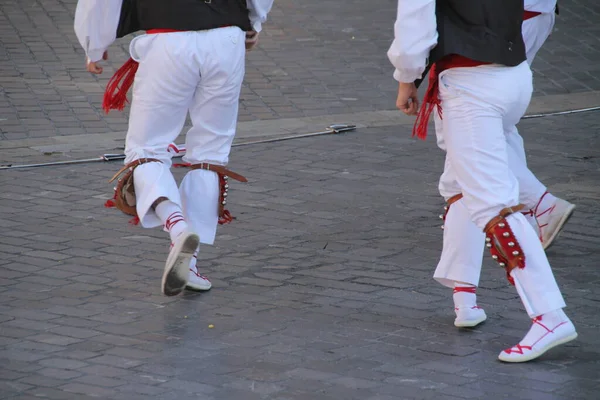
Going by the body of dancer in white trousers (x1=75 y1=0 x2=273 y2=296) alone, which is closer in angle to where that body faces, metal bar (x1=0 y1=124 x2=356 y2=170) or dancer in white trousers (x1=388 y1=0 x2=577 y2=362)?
the metal bar

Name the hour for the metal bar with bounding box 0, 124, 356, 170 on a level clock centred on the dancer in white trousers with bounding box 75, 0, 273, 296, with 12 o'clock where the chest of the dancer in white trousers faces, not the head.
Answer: The metal bar is roughly at 12 o'clock from the dancer in white trousers.

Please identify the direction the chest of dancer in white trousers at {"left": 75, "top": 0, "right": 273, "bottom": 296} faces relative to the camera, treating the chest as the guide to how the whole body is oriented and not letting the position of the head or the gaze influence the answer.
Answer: away from the camera

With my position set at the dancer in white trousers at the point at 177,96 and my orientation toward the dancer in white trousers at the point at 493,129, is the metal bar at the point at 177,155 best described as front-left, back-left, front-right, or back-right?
back-left

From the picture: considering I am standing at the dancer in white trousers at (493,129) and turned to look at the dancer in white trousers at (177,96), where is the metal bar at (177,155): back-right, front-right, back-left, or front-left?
front-right

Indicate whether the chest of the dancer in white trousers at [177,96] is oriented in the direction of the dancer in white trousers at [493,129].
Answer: no

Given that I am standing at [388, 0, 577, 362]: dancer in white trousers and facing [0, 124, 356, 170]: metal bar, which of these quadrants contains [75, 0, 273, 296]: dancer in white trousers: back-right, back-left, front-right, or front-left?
front-left

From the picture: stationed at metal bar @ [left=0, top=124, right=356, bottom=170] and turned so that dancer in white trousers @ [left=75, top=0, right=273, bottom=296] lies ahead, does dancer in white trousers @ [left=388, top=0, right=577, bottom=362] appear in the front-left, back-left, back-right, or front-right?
front-left

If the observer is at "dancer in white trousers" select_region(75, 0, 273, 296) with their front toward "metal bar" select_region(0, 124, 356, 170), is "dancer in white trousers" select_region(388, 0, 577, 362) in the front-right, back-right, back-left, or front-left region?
back-right
